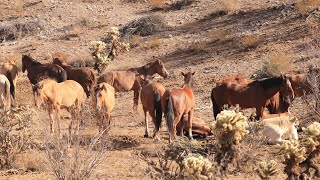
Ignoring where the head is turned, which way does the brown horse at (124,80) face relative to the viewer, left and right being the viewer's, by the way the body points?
facing to the right of the viewer

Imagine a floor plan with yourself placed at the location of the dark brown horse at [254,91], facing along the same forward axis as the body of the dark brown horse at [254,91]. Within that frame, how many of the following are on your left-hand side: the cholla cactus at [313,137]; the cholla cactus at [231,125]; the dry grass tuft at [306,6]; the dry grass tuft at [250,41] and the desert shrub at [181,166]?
2

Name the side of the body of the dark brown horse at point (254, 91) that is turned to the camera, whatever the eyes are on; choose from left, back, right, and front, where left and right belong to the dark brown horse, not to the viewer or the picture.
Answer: right

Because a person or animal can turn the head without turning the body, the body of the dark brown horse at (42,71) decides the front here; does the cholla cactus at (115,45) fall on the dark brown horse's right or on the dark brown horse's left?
on the dark brown horse's right

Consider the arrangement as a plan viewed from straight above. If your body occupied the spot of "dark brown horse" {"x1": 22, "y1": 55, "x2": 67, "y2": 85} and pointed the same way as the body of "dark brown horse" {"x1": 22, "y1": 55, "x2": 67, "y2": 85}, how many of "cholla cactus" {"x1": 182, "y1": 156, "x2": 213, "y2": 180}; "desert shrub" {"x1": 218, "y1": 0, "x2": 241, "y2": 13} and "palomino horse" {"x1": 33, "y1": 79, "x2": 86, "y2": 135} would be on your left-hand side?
2

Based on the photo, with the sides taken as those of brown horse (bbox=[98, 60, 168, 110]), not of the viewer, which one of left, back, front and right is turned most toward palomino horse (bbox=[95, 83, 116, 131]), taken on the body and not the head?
right

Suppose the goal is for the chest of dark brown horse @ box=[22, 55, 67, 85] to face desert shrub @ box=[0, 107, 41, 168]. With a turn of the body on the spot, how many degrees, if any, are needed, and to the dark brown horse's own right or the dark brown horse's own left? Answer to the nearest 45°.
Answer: approximately 90° to the dark brown horse's own left

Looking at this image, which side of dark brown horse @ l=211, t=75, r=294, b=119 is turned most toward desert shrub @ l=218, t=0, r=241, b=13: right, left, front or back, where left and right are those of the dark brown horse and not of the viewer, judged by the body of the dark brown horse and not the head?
left

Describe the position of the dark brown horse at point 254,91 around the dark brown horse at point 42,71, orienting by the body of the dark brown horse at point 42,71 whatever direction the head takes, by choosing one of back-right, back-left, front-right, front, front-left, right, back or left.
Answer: back-left

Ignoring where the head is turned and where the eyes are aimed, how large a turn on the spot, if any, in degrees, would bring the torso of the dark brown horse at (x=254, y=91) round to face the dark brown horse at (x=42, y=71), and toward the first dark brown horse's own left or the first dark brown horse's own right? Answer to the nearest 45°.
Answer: approximately 135° to the first dark brown horse's own left

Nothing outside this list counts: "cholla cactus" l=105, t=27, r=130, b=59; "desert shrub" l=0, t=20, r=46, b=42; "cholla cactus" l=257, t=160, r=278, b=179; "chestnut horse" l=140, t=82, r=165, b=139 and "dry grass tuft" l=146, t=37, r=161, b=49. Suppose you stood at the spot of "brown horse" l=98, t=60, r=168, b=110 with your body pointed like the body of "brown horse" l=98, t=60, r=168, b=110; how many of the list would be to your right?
2

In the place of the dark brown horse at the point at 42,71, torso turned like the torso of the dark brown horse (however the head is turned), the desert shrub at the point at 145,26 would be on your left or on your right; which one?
on your right
